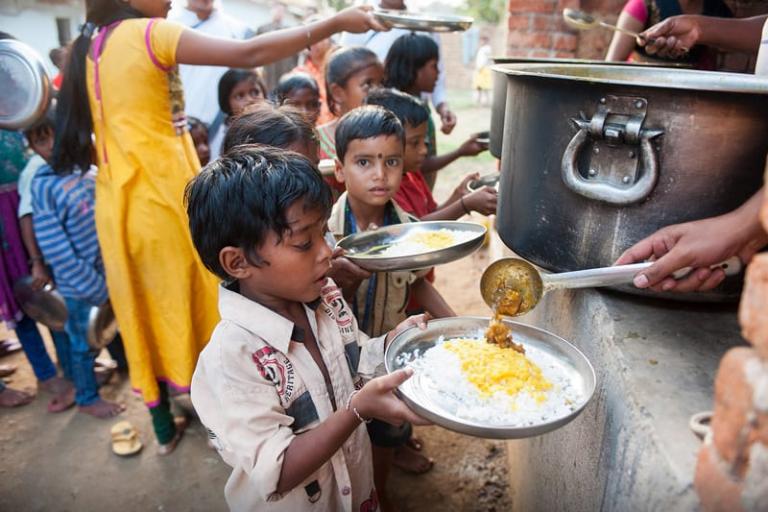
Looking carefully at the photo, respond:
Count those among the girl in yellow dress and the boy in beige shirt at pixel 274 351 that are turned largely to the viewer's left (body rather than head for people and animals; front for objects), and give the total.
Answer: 0

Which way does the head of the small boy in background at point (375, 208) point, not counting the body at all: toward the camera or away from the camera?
toward the camera

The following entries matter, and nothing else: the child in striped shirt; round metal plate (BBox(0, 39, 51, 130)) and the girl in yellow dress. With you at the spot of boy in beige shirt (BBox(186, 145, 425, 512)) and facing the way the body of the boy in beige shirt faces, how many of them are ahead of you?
0

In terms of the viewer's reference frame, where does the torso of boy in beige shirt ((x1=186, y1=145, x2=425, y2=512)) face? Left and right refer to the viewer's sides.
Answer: facing the viewer and to the right of the viewer

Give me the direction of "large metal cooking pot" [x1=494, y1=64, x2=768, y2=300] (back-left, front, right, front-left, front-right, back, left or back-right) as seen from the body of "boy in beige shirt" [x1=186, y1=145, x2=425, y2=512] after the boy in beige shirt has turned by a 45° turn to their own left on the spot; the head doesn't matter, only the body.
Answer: front

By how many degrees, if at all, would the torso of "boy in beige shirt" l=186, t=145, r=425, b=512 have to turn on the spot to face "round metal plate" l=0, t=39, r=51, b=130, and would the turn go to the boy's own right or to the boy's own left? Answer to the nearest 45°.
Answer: approximately 180°

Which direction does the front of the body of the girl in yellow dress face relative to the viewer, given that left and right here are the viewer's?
facing away from the viewer and to the right of the viewer

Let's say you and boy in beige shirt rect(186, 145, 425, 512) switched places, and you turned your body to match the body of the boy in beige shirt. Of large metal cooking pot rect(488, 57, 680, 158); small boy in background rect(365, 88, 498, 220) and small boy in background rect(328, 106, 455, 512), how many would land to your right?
0

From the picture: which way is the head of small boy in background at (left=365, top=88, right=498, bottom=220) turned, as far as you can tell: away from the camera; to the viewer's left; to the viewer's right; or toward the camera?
to the viewer's right
